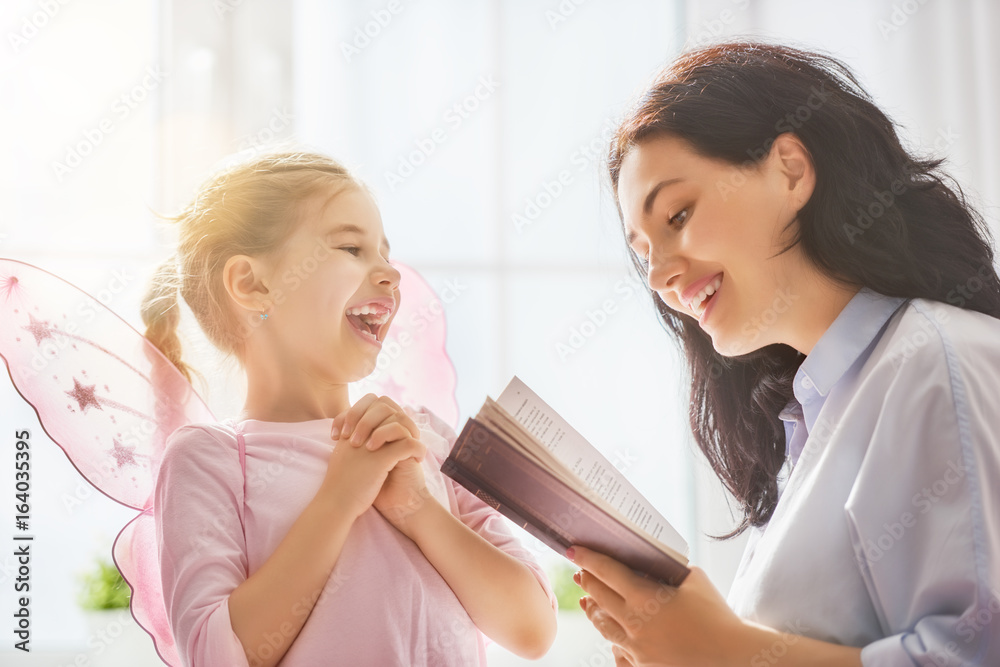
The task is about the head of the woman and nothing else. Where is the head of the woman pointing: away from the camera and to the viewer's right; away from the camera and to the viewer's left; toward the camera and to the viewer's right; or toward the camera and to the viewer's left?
toward the camera and to the viewer's left

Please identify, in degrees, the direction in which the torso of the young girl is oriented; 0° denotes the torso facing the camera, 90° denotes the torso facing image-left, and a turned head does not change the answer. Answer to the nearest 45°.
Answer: approximately 315°
